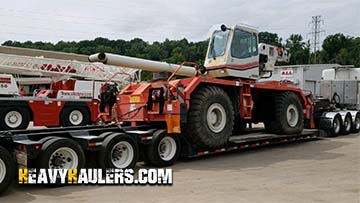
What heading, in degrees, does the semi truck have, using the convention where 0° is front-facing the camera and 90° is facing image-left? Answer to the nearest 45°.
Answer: approximately 225°
